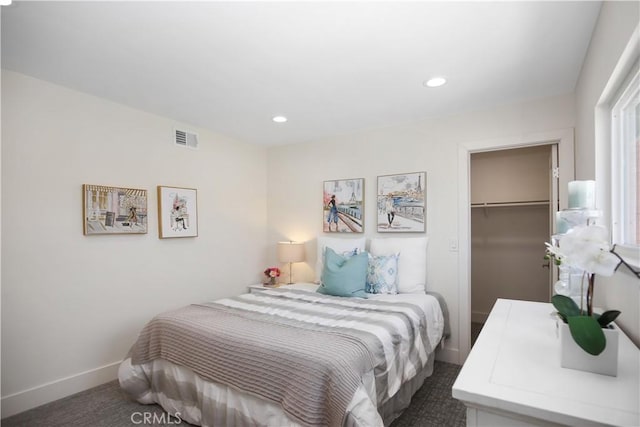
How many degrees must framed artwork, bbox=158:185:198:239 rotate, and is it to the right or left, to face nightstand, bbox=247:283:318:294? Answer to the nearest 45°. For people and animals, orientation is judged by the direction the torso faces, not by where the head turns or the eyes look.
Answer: approximately 45° to its left

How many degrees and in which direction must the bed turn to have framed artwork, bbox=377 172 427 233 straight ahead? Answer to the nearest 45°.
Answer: approximately 180°

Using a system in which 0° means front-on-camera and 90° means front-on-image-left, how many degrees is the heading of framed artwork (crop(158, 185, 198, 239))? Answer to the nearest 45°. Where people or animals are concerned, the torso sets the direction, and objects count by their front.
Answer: approximately 315°

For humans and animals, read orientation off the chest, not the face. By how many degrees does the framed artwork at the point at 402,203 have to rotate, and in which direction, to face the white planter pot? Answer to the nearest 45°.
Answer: approximately 45° to its left

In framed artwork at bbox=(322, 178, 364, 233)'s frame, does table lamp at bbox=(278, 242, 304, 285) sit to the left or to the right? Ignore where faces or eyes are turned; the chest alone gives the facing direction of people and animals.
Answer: on its right

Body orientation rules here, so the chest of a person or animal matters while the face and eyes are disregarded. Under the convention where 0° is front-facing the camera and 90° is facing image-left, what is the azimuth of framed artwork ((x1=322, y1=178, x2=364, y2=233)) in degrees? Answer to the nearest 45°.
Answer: approximately 45°

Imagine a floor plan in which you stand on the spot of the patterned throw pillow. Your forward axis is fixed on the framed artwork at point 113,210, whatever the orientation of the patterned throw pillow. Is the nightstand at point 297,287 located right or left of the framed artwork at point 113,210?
right

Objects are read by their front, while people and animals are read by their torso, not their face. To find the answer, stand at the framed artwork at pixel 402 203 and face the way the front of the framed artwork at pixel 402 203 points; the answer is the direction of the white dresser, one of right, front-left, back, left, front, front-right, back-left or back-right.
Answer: front-left

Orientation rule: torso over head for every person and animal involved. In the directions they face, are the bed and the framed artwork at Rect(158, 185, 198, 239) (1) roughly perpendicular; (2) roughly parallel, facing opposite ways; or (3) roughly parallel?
roughly perpendicular
